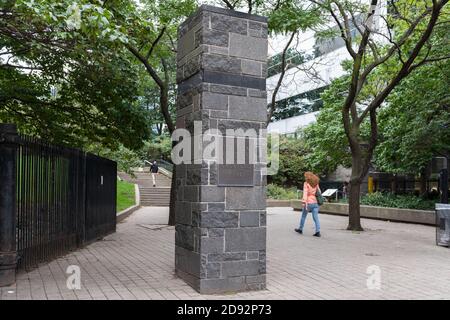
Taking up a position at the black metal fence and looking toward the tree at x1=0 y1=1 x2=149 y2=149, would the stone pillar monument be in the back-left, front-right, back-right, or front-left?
back-right

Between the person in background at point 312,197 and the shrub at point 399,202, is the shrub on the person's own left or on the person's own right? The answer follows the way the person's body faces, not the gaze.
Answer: on the person's own right

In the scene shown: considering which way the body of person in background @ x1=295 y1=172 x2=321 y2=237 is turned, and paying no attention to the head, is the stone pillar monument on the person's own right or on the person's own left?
on the person's own left

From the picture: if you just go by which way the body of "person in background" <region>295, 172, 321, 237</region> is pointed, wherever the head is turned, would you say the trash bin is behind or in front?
behind

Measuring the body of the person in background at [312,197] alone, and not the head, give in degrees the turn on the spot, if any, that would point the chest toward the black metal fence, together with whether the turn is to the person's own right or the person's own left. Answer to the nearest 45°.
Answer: approximately 90° to the person's own left

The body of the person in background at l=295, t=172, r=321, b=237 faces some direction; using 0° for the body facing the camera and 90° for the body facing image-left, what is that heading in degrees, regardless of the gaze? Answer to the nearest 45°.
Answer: approximately 135°
